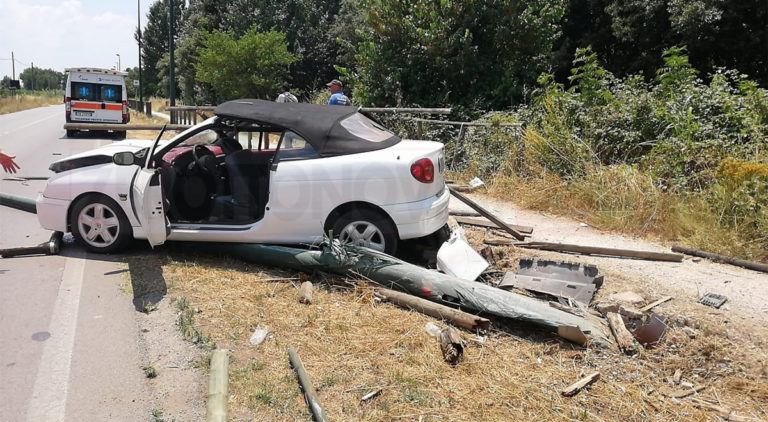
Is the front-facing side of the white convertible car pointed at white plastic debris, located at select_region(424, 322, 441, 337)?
no

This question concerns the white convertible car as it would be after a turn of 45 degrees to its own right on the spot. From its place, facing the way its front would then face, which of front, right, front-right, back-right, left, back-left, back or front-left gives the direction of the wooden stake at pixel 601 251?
back-right

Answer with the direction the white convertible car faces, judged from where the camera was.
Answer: facing to the left of the viewer

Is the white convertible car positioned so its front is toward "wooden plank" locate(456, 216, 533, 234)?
no

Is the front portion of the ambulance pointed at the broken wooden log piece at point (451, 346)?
no

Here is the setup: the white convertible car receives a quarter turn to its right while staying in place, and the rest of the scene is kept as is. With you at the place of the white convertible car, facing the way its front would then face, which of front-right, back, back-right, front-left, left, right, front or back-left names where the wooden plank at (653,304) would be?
back-right

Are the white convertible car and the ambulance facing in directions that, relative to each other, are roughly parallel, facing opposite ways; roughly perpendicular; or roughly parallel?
roughly perpendicular

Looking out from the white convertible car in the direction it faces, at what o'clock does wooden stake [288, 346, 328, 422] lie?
The wooden stake is roughly at 9 o'clock from the white convertible car.

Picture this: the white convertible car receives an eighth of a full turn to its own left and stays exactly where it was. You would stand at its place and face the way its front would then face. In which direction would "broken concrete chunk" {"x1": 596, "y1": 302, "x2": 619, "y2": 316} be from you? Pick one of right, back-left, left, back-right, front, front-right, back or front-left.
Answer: left

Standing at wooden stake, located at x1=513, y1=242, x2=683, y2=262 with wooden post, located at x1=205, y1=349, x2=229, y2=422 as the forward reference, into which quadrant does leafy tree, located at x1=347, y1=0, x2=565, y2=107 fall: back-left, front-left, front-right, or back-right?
back-right

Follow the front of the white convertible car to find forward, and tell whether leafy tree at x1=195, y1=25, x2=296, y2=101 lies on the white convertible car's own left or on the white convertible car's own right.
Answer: on the white convertible car's own right
